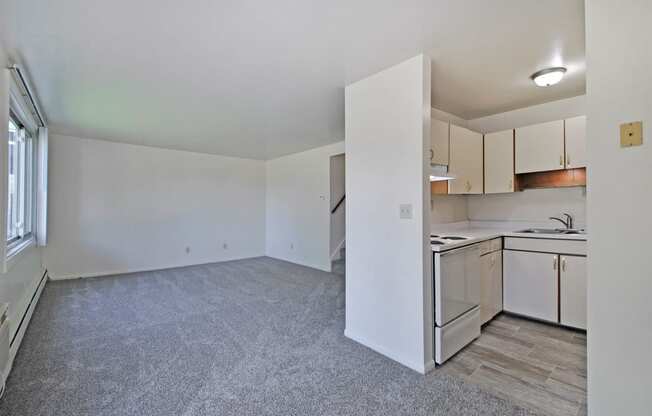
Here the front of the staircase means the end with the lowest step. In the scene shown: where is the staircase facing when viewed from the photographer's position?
facing to the left of the viewer

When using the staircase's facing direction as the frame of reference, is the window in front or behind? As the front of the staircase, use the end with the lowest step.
in front

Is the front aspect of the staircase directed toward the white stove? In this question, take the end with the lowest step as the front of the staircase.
no

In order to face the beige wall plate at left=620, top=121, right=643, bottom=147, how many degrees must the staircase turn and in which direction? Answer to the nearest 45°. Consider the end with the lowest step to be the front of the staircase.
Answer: approximately 90° to its left

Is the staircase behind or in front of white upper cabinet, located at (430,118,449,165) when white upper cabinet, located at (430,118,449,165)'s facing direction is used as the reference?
behind

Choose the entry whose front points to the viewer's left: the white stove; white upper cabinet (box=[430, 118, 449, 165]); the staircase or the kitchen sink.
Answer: the staircase

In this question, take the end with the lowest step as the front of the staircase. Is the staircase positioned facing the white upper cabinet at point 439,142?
no

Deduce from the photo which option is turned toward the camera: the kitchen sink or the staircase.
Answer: the kitchen sink

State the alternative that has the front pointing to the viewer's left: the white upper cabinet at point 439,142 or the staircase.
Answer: the staircase

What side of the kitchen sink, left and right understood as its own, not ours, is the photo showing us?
front

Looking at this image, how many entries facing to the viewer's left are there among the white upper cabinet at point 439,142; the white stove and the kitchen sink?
0

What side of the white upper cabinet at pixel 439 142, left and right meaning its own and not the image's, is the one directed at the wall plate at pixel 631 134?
front

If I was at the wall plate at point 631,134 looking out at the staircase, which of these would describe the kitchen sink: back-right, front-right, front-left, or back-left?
front-right

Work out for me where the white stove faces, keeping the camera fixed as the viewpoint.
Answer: facing the viewer and to the right of the viewer

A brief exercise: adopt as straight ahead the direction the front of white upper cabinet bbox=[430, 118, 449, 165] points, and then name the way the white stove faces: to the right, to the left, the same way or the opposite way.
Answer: the same way
